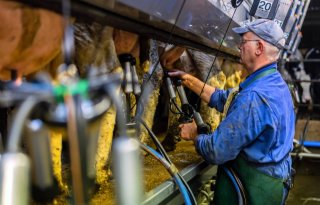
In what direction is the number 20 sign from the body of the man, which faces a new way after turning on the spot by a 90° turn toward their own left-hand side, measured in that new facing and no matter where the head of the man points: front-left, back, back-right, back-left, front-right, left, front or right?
back

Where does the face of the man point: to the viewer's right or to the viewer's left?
to the viewer's left

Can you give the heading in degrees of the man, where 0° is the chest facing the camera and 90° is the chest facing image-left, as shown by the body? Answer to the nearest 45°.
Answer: approximately 90°

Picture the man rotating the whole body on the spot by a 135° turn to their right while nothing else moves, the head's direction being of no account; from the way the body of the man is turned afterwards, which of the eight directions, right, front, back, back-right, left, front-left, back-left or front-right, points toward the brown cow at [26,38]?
back

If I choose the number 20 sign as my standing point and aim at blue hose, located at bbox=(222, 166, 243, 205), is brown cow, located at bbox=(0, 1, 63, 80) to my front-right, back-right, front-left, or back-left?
front-right
